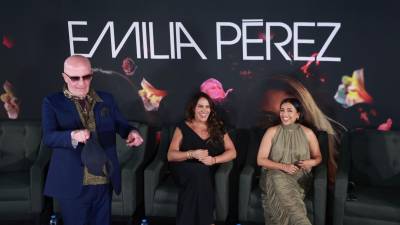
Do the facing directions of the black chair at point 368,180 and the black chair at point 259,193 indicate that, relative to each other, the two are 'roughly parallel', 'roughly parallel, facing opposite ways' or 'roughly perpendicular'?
roughly parallel

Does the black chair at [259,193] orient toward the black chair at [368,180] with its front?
no

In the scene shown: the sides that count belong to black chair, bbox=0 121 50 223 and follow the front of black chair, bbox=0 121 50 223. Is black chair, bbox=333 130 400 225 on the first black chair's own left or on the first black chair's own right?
on the first black chair's own left

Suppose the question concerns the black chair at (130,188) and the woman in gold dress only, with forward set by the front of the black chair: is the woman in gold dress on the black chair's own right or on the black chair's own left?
on the black chair's own left

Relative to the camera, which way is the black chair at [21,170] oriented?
toward the camera

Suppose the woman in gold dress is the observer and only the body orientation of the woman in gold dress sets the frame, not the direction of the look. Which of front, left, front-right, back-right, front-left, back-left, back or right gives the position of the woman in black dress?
right

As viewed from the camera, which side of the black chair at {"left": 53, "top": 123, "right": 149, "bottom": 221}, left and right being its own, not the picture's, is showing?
front

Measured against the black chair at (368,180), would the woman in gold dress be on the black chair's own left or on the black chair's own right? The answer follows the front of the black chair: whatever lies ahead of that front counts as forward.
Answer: on the black chair's own right

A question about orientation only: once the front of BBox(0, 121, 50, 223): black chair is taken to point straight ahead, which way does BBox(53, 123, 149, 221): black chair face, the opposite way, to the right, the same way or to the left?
the same way

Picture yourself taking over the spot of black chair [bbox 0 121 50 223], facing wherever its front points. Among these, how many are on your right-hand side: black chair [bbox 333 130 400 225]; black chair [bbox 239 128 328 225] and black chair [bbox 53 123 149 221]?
0

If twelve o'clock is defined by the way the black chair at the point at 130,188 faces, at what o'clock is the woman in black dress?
The woman in black dress is roughly at 10 o'clock from the black chair.

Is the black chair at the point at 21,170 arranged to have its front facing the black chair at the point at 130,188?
no

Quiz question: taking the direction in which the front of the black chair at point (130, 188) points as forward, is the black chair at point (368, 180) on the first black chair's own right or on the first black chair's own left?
on the first black chair's own left

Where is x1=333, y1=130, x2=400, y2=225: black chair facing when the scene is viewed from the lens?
facing the viewer

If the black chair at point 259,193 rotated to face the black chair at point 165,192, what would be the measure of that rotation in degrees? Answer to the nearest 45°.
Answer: approximately 90° to its right

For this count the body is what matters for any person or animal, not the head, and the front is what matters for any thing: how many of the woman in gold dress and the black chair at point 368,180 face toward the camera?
2
